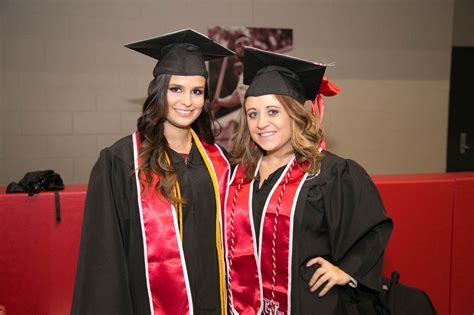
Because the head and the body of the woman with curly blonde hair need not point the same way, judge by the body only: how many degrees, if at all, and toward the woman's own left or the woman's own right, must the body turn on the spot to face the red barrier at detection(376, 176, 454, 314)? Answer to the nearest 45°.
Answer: approximately 180°

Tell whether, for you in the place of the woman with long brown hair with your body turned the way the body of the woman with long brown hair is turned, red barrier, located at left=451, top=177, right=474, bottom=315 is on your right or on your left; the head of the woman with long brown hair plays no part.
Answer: on your left

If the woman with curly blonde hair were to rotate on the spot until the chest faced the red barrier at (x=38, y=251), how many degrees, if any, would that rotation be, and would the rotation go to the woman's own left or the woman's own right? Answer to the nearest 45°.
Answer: approximately 45° to the woman's own right

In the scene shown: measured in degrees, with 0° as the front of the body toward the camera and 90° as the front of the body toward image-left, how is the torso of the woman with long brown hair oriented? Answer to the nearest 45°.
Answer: approximately 315°

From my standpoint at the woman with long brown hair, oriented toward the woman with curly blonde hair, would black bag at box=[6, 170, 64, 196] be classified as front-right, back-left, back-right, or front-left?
back-left

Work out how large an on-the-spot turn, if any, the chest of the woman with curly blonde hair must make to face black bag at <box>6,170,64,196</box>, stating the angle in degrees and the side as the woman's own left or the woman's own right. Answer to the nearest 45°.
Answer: approximately 45° to the woman's own right

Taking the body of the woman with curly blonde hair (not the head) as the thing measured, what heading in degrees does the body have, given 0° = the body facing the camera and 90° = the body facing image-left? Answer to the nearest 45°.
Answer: approximately 45°
